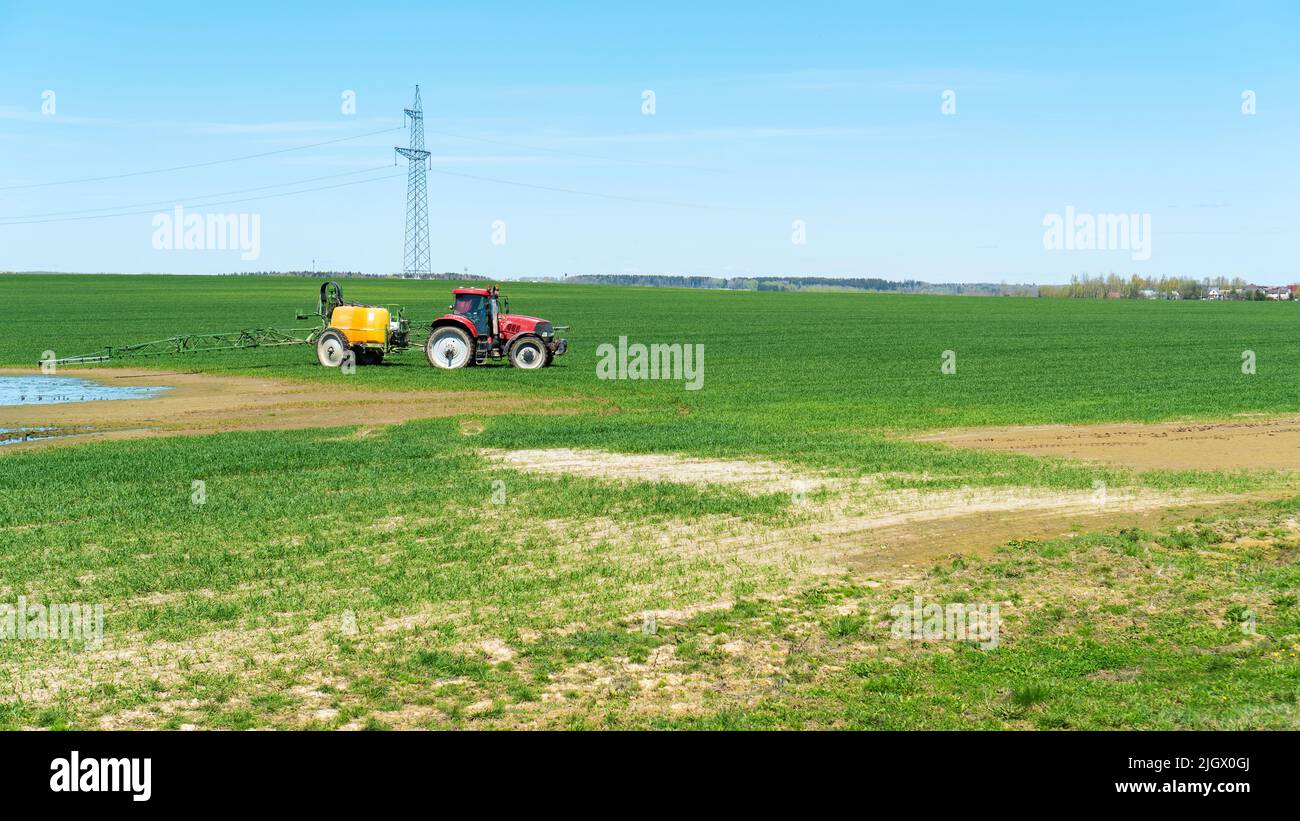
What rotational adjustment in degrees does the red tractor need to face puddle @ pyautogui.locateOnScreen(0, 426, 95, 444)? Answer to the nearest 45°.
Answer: approximately 135° to its right

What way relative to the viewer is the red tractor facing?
to the viewer's right

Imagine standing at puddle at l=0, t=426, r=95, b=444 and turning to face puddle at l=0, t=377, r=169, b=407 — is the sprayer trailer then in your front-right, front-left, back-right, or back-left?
front-right

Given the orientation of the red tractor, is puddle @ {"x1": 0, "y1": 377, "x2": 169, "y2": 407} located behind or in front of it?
behind
